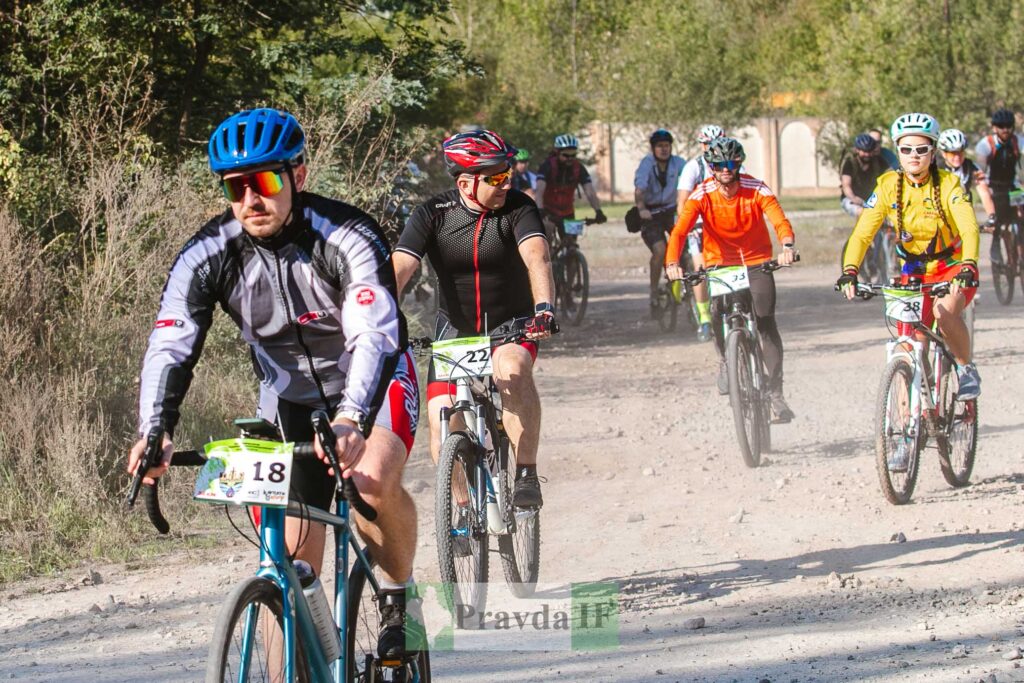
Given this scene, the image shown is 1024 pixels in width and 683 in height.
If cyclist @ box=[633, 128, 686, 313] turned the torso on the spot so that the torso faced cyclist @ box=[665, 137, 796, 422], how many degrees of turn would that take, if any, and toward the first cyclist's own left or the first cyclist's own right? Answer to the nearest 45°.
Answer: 0° — they already face them

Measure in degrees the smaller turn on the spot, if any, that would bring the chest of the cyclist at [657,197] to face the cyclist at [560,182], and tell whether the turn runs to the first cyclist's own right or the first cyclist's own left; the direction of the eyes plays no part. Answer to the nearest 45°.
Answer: approximately 135° to the first cyclist's own right

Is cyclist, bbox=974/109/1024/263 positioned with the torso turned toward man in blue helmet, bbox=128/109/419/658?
yes

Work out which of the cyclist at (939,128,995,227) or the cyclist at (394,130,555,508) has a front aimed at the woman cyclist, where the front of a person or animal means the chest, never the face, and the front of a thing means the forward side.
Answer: the cyclist at (939,128,995,227)

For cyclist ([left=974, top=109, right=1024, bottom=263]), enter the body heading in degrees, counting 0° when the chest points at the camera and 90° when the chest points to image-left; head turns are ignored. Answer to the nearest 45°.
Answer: approximately 0°

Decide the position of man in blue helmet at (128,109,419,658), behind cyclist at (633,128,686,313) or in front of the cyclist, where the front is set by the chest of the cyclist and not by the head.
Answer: in front

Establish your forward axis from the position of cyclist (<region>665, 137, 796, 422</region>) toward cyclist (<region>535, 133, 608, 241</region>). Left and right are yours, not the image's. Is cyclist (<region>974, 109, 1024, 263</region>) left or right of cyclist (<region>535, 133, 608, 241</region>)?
right

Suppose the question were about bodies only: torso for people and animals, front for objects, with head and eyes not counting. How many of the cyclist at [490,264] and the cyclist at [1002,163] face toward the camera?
2

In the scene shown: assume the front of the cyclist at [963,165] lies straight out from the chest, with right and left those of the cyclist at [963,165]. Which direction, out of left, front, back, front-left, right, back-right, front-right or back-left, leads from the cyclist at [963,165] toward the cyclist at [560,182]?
right
